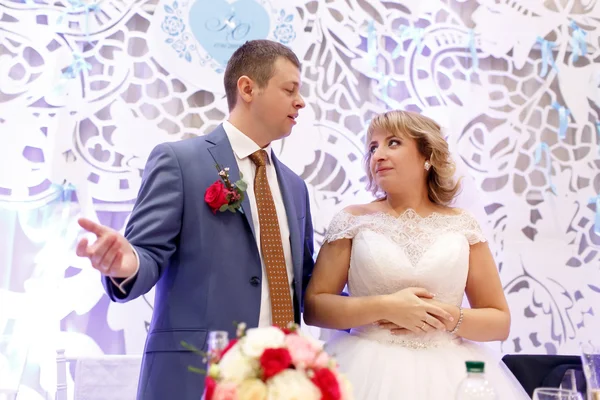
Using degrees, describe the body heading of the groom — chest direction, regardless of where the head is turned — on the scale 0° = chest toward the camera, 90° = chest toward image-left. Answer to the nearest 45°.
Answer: approximately 315°

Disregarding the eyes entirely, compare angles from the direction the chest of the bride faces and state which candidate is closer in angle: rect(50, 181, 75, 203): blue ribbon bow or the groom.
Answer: the groom

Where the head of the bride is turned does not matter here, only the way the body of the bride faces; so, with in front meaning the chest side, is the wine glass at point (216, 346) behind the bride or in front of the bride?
in front

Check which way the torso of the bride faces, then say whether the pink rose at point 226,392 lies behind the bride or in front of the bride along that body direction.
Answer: in front

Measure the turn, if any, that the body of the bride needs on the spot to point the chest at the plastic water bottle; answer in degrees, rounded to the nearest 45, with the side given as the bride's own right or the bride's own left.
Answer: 0° — they already face it

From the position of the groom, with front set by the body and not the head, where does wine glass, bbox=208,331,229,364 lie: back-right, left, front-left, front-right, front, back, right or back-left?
front-right

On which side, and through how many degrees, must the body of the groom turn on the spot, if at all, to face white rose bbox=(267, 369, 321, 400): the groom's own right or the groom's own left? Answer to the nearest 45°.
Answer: approximately 45° to the groom's own right

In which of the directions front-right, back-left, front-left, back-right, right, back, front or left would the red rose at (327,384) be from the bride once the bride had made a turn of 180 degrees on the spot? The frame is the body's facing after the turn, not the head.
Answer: back

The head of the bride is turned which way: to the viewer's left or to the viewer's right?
to the viewer's left

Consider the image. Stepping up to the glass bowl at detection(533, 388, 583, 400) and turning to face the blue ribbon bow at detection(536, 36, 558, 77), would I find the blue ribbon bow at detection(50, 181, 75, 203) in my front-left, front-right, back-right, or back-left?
front-left

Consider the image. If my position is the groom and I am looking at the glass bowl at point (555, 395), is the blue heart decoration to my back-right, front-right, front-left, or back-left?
back-left

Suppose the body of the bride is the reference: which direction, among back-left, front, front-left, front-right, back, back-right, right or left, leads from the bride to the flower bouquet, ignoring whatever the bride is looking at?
front

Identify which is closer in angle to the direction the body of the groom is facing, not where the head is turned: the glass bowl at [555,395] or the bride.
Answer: the glass bowl

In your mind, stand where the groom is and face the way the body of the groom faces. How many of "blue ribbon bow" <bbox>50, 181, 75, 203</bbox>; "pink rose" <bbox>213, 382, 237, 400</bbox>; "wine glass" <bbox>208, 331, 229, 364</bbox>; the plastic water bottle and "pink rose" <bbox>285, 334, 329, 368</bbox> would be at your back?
1

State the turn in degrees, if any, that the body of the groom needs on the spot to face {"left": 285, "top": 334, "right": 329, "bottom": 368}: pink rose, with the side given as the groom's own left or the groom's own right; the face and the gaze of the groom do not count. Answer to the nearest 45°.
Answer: approximately 45° to the groom's own right

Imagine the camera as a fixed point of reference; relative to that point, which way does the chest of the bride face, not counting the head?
toward the camera

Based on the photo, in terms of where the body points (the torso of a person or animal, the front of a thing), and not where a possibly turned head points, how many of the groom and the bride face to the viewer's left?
0
